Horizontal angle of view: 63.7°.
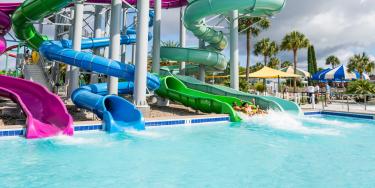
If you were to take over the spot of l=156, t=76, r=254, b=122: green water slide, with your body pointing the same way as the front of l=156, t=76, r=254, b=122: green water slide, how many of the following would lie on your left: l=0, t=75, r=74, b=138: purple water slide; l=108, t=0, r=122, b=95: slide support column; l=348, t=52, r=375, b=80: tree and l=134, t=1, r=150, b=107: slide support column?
1

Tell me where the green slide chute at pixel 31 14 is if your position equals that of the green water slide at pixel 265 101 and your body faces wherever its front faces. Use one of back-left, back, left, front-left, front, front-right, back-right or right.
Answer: back-right

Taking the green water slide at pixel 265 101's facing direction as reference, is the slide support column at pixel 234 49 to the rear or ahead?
to the rear

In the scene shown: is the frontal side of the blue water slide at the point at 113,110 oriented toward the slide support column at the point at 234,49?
no

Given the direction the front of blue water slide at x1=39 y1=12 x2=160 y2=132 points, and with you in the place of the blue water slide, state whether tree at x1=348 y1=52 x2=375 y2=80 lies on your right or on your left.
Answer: on your left

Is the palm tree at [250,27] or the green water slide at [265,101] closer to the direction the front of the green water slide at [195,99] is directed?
the green water slide

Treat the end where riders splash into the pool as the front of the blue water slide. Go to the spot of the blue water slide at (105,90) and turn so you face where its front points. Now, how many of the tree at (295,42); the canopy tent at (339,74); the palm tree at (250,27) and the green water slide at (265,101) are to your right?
0

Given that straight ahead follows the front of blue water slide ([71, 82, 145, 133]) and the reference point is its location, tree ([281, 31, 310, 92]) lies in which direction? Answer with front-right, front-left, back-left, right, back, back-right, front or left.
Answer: left

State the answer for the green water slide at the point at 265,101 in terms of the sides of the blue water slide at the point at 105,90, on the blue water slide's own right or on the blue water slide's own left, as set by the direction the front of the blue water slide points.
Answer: on the blue water slide's own left

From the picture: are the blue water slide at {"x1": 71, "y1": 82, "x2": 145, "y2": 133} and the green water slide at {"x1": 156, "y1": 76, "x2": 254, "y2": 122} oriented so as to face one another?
no

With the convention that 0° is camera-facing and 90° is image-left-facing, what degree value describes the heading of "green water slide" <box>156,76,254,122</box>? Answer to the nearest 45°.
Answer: approximately 315°

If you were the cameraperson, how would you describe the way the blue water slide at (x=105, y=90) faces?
facing the viewer and to the right of the viewer

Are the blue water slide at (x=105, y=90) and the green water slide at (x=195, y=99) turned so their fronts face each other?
no

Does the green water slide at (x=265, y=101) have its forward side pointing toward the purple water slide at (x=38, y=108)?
no

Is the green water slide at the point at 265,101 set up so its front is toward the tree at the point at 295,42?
no

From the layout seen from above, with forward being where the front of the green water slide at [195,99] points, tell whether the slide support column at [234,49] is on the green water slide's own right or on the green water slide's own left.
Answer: on the green water slide's own left

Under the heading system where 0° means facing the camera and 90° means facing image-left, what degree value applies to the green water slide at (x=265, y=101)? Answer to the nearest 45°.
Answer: approximately 315°

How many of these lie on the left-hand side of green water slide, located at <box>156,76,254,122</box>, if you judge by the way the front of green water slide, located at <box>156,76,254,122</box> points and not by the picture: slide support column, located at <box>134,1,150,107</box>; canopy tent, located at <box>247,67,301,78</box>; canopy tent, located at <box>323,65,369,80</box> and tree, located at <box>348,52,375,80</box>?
3

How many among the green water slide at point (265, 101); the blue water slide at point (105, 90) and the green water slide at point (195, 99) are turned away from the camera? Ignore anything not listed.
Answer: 0

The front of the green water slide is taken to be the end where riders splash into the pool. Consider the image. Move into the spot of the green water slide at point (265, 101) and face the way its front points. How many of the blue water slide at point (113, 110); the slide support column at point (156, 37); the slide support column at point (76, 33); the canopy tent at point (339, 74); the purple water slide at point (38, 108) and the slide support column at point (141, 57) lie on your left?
1
